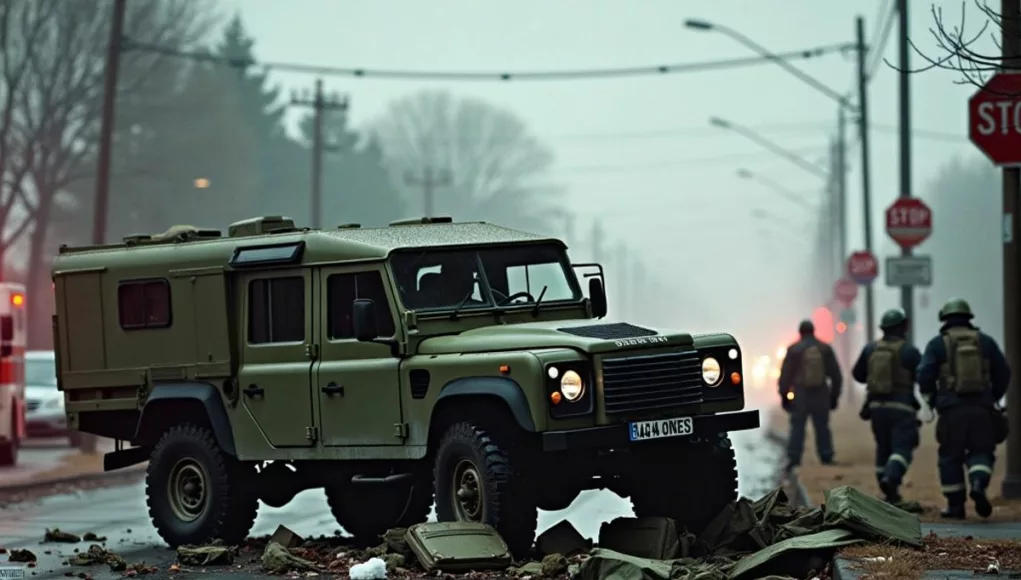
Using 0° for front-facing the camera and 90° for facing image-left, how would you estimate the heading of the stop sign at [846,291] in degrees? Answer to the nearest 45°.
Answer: approximately 0°

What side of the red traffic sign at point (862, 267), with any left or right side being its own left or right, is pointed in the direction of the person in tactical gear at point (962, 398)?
front

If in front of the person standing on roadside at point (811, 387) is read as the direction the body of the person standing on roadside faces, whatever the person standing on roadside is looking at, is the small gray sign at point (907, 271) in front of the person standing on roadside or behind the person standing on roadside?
in front

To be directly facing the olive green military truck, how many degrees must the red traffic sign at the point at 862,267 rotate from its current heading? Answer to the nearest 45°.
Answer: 0° — it already faces it

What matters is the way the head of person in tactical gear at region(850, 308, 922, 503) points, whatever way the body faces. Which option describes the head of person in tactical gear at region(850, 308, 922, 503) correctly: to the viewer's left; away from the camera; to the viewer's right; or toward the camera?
away from the camera

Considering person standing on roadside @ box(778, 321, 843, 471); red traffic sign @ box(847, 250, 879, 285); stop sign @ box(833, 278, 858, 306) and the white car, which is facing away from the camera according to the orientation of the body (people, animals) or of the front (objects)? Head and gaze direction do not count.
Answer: the person standing on roadside

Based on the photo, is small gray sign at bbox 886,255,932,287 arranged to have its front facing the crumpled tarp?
yes

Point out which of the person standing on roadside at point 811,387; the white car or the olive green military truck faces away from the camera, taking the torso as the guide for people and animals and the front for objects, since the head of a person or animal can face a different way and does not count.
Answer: the person standing on roadside

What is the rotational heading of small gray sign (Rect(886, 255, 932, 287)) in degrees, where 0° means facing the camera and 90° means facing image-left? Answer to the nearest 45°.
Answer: approximately 0°

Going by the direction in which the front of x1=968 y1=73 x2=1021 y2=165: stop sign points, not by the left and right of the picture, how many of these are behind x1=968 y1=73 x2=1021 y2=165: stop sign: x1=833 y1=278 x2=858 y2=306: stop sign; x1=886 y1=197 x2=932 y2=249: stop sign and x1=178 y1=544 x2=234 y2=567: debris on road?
2

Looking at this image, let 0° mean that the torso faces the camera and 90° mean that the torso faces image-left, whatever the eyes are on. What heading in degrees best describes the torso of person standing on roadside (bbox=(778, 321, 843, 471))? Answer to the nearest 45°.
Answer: approximately 180°
